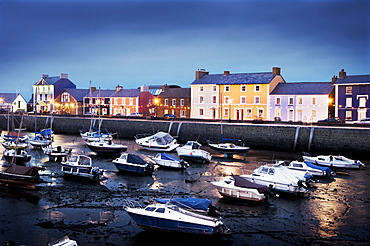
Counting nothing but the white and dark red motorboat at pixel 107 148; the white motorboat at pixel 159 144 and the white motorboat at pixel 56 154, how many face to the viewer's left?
3

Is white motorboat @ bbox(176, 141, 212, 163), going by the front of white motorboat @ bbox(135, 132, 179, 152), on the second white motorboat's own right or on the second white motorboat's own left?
on the second white motorboat's own left

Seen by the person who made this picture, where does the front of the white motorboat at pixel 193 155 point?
facing away from the viewer and to the left of the viewer

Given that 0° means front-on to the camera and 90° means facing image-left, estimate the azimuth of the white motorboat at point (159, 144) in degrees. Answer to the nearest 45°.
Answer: approximately 90°

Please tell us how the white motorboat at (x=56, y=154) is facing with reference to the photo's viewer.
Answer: facing to the left of the viewer

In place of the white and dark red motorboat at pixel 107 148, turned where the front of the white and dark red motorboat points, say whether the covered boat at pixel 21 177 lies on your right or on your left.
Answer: on your left

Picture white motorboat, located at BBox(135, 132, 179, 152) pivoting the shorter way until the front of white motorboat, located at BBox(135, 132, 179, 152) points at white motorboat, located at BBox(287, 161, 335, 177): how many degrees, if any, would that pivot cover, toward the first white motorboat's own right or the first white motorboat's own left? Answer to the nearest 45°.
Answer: approximately 135° to the first white motorboat's own left

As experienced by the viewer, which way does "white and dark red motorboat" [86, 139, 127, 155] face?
facing to the left of the viewer
